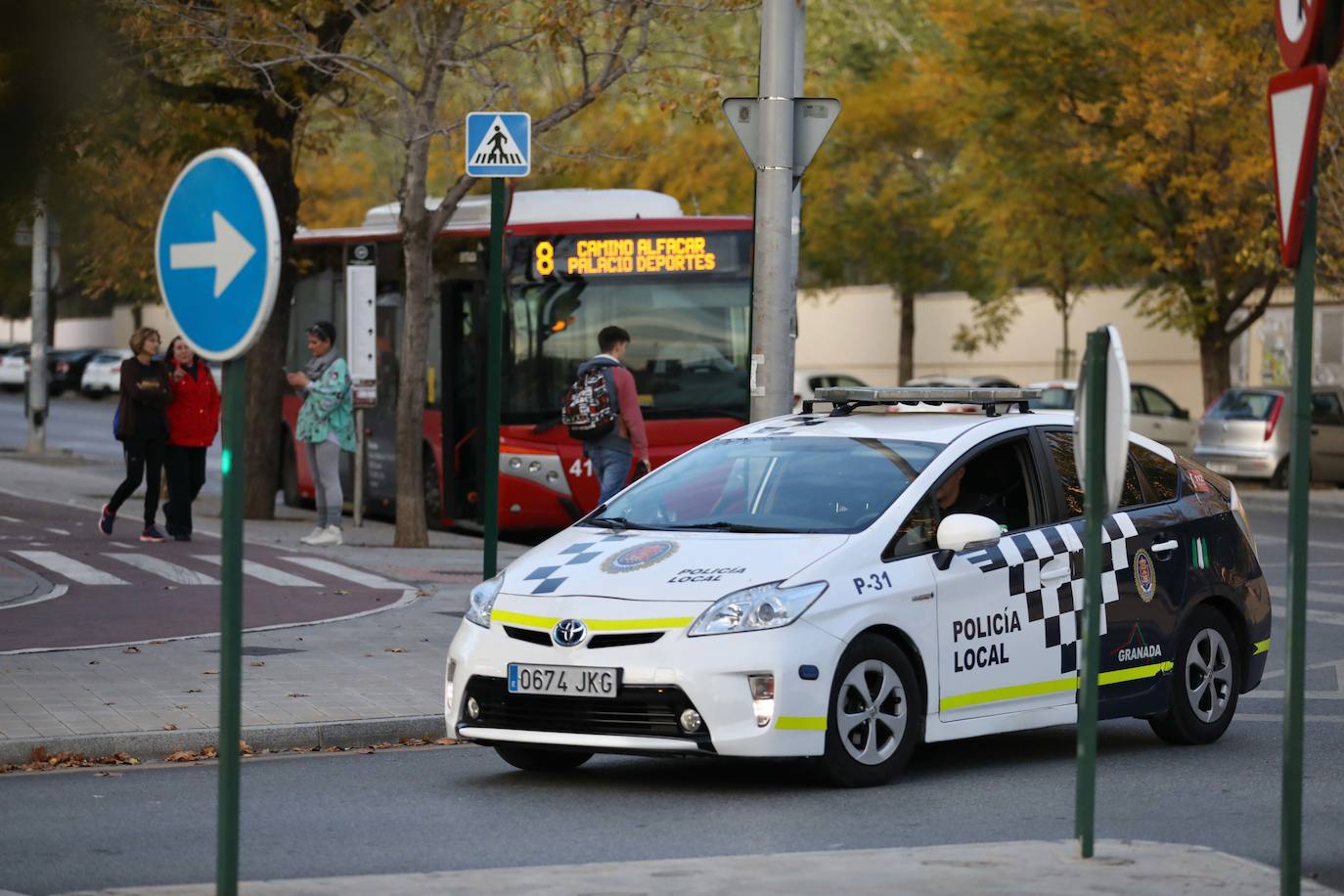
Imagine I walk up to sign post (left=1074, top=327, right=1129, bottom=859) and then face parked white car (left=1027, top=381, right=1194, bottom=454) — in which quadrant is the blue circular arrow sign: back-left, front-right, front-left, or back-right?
back-left

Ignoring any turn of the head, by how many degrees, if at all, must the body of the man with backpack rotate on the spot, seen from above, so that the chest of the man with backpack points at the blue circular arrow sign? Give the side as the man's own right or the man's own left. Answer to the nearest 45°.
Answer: approximately 135° to the man's own right

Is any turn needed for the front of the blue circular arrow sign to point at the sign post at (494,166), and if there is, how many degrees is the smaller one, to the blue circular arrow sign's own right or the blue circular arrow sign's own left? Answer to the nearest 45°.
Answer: approximately 135° to the blue circular arrow sign's own right

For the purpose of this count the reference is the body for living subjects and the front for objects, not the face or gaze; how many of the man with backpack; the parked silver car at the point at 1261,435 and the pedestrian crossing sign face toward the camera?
1

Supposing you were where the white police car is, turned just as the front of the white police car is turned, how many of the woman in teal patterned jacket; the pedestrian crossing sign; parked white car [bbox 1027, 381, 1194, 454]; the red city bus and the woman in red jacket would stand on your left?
0

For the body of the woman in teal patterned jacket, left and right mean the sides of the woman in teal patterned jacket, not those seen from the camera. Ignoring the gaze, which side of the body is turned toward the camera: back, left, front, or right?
left

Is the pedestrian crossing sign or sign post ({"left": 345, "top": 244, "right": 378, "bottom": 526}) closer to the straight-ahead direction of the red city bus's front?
the pedestrian crossing sign

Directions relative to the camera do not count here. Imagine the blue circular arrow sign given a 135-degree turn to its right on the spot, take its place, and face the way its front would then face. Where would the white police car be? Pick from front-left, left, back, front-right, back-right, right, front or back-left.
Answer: front-right

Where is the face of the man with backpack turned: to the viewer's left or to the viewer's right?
to the viewer's right

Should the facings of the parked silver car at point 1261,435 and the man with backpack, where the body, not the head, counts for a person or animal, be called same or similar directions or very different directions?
same or similar directions

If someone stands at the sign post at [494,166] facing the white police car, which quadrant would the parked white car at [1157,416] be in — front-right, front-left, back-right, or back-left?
back-left

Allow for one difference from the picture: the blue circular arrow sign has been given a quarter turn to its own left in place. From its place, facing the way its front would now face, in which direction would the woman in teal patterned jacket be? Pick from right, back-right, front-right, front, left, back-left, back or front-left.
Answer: back-left

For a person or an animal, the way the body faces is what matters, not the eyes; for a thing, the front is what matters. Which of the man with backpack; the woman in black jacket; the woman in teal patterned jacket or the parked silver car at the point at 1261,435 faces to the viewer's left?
the woman in teal patterned jacket

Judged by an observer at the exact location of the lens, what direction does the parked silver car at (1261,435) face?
facing away from the viewer and to the right of the viewer

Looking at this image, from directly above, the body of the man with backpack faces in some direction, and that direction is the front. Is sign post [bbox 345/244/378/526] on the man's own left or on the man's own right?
on the man's own left

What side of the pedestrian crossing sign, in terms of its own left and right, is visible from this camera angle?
front

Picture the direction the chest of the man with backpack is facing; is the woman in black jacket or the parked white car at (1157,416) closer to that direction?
the parked white car

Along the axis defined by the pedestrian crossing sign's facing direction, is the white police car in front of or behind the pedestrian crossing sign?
in front
